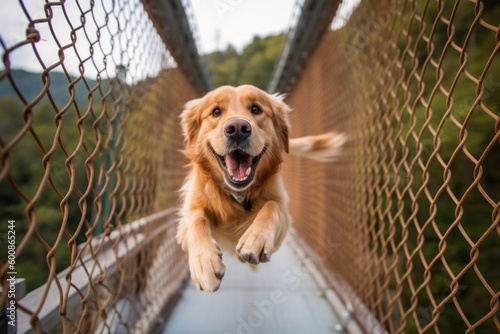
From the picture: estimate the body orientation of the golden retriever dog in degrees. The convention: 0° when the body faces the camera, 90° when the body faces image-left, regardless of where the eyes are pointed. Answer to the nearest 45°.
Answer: approximately 0°

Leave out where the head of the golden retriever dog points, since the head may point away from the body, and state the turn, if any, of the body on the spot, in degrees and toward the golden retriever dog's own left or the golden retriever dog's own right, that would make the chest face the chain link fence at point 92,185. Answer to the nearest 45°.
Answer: approximately 90° to the golden retriever dog's own right
